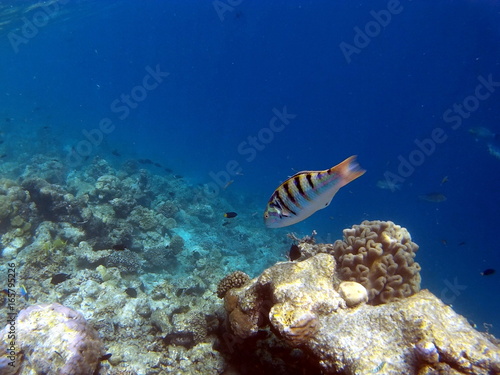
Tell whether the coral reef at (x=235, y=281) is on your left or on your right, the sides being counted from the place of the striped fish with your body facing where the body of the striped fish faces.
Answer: on your right

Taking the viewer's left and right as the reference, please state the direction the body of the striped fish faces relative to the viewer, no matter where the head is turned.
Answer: facing to the left of the viewer
